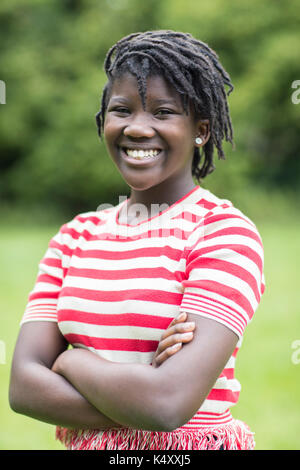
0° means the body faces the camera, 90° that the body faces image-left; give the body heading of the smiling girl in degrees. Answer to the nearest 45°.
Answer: approximately 45°

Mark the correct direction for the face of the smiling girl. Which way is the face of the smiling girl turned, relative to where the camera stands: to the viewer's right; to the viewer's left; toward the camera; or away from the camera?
toward the camera
